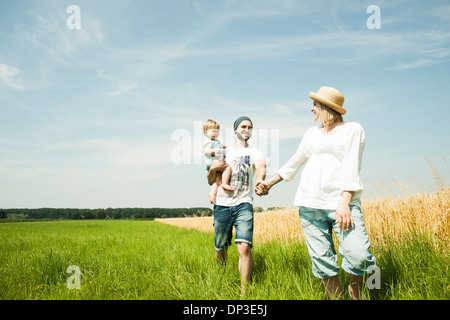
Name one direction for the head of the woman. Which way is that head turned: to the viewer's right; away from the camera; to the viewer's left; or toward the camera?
to the viewer's left

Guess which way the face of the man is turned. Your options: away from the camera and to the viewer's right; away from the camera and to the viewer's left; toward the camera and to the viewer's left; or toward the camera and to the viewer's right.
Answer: toward the camera and to the viewer's right

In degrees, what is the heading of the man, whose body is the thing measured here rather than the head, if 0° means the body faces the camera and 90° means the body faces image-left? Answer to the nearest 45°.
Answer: approximately 0°

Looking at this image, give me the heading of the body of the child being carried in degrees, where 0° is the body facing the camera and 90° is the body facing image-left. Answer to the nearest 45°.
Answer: approximately 315°
